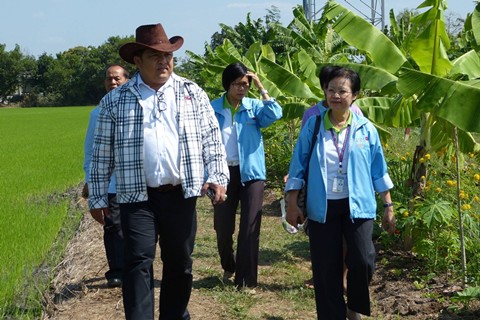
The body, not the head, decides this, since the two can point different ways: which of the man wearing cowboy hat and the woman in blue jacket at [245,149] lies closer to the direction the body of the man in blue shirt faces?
the man wearing cowboy hat

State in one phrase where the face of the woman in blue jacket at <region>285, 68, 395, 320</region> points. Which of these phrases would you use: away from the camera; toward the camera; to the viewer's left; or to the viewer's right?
toward the camera

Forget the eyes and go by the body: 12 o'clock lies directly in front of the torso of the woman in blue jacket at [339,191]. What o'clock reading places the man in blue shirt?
The man in blue shirt is roughly at 4 o'clock from the woman in blue jacket.

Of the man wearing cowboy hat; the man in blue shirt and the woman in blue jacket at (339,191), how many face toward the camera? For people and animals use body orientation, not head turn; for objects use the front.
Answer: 3

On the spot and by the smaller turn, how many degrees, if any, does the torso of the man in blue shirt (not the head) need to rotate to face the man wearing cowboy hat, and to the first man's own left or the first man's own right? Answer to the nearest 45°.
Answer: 0° — they already face them

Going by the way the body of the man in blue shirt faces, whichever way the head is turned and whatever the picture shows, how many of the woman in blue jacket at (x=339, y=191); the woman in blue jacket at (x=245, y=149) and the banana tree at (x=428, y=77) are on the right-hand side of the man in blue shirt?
0

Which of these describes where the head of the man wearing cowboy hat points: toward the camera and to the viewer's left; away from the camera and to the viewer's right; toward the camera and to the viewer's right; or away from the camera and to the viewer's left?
toward the camera and to the viewer's right

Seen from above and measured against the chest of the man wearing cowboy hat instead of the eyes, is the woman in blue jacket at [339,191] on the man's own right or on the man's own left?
on the man's own left

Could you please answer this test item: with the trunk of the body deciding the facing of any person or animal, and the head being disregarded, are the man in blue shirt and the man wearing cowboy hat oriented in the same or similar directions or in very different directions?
same or similar directions

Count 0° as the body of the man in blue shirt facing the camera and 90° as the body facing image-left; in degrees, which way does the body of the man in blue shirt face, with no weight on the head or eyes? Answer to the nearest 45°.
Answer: approximately 0°

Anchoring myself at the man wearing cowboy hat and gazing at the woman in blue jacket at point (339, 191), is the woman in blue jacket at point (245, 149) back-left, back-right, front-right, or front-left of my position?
front-left

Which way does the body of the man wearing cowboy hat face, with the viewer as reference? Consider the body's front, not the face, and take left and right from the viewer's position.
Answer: facing the viewer

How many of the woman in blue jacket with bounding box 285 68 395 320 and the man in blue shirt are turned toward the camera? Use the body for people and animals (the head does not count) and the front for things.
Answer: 2

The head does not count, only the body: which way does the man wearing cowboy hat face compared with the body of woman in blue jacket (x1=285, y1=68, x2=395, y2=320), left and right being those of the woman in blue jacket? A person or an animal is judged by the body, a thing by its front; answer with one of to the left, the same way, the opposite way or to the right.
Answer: the same way

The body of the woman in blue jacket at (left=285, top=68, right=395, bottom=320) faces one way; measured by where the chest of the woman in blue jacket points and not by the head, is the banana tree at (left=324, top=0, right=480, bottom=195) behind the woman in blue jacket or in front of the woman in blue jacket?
behind
